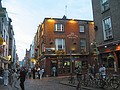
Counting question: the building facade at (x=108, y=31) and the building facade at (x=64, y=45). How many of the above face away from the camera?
0

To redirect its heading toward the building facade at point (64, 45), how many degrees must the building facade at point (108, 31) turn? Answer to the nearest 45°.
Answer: approximately 90° to its right

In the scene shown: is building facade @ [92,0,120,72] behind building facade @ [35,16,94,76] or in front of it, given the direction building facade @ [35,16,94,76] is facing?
in front

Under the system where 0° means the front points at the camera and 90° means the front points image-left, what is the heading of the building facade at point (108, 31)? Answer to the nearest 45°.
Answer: approximately 45°

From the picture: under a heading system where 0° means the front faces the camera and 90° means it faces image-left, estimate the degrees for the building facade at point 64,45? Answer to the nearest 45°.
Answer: approximately 0°
